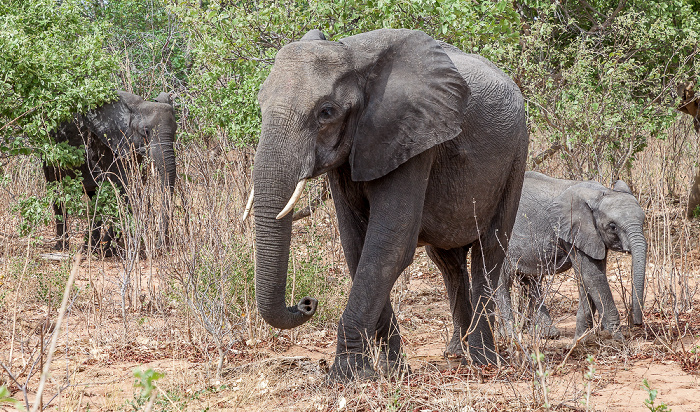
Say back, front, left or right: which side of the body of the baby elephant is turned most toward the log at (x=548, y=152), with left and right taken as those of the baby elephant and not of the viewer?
left

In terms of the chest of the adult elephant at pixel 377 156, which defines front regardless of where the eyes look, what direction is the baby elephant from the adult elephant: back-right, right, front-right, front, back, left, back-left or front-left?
back

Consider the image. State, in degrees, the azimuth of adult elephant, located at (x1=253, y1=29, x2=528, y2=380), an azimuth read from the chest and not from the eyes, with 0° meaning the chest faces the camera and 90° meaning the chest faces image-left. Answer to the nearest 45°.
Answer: approximately 45°

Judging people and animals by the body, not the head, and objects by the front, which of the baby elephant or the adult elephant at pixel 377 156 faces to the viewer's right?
the baby elephant

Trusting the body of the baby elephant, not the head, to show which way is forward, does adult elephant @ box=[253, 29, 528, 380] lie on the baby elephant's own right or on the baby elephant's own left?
on the baby elephant's own right

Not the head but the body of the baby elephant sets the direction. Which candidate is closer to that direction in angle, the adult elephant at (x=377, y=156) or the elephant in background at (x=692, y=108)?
the elephant in background

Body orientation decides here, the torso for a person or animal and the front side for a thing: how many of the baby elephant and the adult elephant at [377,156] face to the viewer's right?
1

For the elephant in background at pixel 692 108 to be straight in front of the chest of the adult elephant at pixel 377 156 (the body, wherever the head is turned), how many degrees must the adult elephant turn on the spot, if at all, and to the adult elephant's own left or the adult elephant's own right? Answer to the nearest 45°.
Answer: approximately 180°

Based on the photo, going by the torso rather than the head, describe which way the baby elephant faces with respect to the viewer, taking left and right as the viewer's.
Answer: facing to the right of the viewer
